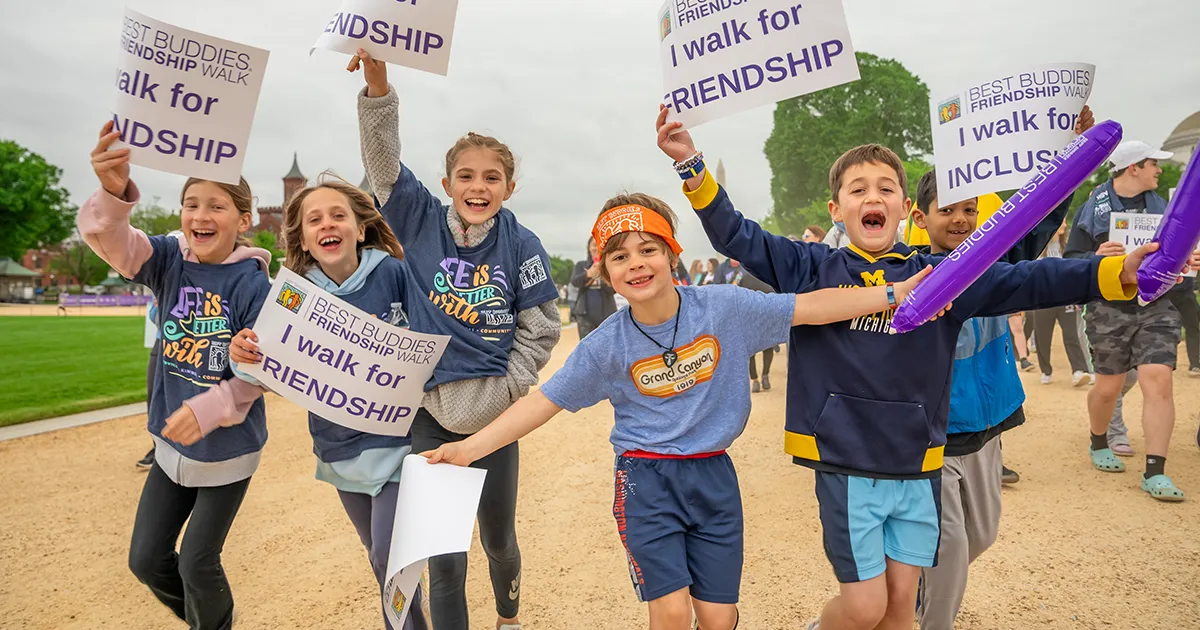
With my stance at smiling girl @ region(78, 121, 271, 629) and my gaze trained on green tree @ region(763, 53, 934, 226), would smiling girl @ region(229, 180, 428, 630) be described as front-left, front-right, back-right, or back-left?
front-right

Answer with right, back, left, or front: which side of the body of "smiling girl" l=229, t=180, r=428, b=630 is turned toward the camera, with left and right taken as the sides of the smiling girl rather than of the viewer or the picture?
front

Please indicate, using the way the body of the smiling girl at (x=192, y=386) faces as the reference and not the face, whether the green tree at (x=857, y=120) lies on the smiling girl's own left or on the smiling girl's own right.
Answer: on the smiling girl's own left

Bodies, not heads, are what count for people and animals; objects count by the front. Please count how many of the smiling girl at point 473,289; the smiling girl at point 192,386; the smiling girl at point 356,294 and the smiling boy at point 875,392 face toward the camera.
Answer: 4

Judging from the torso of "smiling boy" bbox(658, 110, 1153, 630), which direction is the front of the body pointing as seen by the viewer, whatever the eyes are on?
toward the camera

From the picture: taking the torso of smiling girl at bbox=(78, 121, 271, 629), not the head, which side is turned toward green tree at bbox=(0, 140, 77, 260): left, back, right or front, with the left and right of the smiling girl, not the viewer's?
back

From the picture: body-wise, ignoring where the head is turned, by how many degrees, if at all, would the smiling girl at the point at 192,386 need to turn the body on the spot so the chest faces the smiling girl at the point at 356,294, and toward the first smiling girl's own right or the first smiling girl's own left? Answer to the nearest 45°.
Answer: approximately 45° to the first smiling girl's own left

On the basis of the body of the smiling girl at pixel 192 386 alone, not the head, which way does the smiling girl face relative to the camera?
toward the camera

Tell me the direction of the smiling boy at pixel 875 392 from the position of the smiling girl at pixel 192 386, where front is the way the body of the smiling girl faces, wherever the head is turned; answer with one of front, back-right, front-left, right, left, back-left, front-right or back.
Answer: front-left
